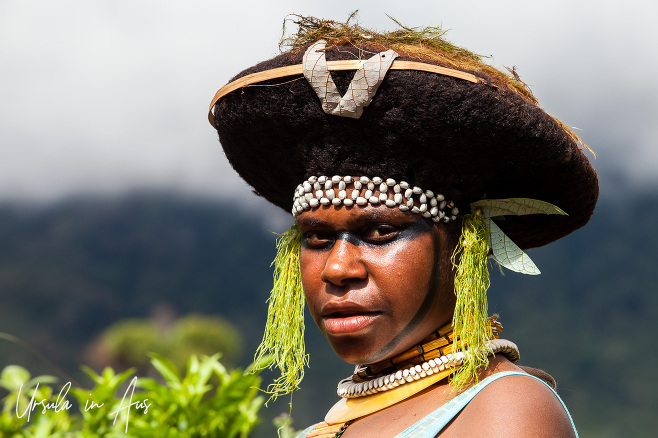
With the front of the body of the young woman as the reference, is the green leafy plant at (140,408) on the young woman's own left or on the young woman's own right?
on the young woman's own right

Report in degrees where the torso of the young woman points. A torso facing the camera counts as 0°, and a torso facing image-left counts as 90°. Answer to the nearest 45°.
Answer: approximately 45°
